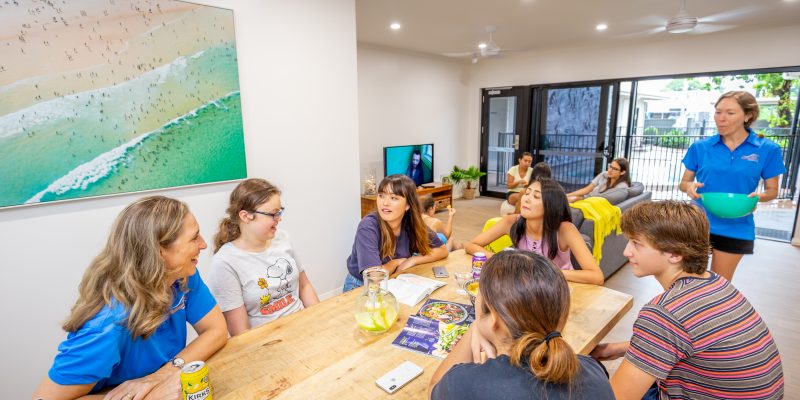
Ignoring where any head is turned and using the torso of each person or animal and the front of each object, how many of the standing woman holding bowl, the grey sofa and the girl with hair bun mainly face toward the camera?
1

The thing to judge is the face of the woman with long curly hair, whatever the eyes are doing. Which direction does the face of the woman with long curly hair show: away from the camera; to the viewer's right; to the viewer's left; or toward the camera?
to the viewer's right

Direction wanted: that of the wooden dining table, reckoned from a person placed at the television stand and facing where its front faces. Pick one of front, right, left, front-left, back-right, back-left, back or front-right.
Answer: front-right

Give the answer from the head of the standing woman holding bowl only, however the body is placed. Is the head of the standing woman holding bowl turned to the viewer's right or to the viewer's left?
to the viewer's left

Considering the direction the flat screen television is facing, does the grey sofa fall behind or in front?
in front

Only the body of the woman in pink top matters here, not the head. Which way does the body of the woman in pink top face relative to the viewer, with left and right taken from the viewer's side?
facing the viewer and to the left of the viewer

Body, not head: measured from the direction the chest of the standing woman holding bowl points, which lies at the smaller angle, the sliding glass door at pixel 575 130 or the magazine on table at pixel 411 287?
the magazine on table

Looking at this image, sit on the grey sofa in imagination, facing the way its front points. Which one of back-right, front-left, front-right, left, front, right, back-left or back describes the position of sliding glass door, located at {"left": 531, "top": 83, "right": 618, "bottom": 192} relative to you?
front-right

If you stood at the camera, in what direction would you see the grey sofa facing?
facing away from the viewer and to the left of the viewer

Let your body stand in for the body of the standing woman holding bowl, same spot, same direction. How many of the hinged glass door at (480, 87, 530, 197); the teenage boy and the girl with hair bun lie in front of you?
2

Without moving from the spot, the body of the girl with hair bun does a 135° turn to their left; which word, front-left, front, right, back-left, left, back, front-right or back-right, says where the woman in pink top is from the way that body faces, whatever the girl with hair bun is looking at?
back

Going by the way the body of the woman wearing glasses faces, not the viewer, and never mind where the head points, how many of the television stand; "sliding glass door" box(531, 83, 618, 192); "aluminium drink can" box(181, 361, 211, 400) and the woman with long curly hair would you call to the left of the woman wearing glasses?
2

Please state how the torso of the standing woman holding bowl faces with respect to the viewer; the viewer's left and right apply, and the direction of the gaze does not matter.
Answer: facing the viewer

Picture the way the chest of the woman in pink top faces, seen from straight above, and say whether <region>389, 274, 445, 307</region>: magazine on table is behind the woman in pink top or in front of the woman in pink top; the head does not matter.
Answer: in front

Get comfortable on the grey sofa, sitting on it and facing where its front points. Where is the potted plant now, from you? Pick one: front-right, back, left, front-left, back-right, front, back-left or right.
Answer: front

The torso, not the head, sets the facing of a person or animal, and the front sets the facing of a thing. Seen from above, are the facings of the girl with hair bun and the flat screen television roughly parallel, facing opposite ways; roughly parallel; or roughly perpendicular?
roughly parallel, facing opposite ways

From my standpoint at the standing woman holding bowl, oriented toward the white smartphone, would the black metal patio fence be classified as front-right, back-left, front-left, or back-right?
back-right
